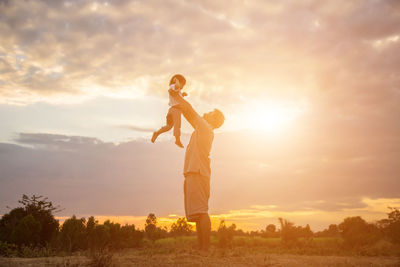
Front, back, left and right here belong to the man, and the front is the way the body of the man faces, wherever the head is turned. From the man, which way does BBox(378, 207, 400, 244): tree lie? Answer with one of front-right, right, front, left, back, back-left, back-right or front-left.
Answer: back-right

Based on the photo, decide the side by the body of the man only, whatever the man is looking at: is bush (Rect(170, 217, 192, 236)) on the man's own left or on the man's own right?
on the man's own right

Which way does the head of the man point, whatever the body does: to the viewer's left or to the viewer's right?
to the viewer's left

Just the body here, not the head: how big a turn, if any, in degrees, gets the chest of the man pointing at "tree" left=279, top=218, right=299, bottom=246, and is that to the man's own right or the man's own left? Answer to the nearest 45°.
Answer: approximately 135° to the man's own right

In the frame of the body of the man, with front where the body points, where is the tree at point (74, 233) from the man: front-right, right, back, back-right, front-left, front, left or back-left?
front-right

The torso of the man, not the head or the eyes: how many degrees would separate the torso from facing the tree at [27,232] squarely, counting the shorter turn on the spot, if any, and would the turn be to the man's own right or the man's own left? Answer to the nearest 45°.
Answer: approximately 45° to the man's own right

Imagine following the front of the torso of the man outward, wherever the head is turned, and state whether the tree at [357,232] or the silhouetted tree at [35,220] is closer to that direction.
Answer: the silhouetted tree

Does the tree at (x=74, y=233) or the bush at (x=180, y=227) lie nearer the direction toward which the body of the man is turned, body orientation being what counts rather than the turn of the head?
the tree

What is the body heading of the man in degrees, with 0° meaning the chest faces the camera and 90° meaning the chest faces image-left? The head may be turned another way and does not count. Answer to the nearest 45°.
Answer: approximately 90°

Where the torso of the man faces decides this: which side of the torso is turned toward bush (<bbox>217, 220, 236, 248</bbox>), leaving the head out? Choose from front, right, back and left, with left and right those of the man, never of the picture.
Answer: right

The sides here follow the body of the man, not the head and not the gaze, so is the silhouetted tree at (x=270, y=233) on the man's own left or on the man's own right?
on the man's own right
